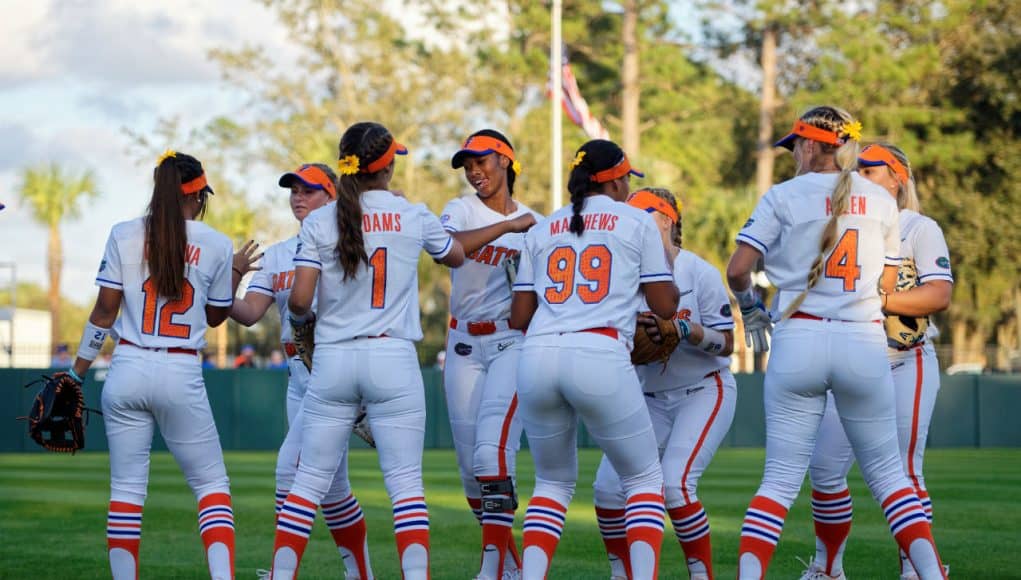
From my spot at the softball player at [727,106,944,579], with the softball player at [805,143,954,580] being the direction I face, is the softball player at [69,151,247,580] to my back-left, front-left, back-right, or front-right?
back-left

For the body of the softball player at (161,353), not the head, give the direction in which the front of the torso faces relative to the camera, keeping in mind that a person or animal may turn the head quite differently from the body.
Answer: away from the camera

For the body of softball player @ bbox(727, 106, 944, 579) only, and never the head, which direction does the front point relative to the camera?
away from the camera

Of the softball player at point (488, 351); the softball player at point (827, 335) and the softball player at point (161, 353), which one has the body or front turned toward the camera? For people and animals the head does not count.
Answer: the softball player at point (488, 351)

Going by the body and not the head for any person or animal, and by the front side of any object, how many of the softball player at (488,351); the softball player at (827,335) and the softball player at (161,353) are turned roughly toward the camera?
1

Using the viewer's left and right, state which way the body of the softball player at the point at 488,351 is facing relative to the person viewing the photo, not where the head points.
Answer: facing the viewer

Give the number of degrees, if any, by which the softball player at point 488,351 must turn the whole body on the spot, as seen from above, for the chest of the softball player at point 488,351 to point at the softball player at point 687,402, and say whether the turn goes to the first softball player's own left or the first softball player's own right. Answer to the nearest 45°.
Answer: approximately 90° to the first softball player's own left

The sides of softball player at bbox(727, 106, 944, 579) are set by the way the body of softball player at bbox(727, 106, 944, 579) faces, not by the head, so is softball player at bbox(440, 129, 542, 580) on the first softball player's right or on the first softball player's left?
on the first softball player's left

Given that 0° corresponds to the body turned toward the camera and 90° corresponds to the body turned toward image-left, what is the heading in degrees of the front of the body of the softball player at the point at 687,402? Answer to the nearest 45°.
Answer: approximately 45°

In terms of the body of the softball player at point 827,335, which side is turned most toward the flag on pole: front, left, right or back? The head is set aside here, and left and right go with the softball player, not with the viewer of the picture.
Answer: front

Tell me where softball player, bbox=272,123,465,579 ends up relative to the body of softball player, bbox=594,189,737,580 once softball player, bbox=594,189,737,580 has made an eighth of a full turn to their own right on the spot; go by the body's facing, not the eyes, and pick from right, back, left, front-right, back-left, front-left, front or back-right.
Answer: front-left

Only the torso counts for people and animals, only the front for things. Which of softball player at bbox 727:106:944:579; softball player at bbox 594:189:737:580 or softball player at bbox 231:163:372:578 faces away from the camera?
softball player at bbox 727:106:944:579

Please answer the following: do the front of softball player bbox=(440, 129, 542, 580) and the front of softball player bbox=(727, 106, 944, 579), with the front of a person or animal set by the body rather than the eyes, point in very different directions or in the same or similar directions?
very different directions

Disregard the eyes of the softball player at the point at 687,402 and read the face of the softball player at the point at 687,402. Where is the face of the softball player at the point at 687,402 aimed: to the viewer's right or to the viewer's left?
to the viewer's left

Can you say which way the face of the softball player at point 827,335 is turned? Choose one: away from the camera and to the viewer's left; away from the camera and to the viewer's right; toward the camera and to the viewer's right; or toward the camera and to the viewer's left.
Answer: away from the camera and to the viewer's left
